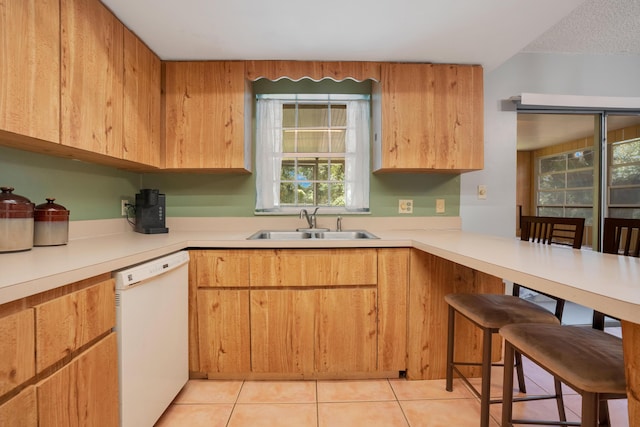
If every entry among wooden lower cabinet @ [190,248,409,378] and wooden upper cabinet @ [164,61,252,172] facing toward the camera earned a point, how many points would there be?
2

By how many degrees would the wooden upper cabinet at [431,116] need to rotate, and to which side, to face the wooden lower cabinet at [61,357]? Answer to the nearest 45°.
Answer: approximately 45° to its right

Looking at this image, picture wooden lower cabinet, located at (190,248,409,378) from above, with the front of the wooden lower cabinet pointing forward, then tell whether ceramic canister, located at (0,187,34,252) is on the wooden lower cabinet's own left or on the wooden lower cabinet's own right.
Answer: on the wooden lower cabinet's own right

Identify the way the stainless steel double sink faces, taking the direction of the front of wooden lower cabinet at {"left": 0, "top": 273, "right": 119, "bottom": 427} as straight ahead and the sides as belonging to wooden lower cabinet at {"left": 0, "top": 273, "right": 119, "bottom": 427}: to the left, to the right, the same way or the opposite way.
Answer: to the right

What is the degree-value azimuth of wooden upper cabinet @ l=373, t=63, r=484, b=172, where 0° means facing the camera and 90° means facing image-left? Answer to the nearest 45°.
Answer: approximately 0°

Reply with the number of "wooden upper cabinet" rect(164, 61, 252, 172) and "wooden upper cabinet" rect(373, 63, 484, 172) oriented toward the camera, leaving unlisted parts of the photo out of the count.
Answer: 2
